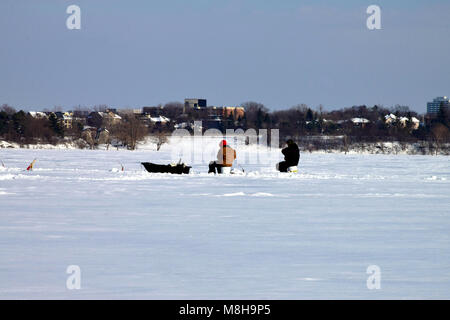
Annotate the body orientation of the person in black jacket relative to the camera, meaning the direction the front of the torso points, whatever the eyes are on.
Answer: to the viewer's left

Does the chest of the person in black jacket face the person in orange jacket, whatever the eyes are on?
yes

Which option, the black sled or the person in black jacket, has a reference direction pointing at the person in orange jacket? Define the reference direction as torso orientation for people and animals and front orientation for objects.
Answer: the person in black jacket

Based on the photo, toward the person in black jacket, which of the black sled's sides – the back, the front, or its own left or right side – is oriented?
back

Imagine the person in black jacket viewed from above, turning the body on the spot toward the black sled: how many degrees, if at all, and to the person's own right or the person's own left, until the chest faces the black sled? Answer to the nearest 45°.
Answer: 0° — they already face it

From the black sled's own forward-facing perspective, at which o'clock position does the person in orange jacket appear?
The person in orange jacket is roughly at 7 o'clock from the black sled.

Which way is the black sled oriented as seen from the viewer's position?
to the viewer's left
